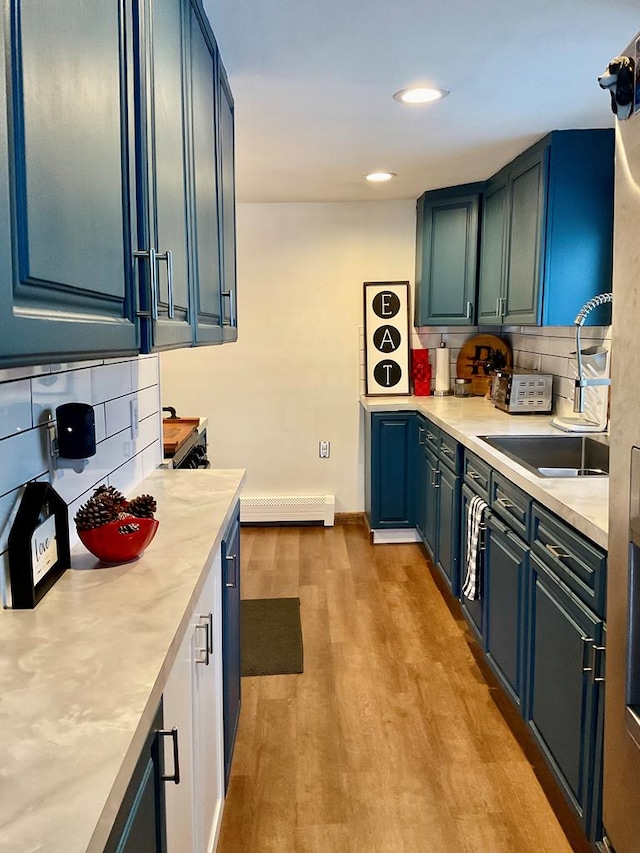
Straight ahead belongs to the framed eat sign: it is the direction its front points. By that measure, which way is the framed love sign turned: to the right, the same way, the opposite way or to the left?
to the left

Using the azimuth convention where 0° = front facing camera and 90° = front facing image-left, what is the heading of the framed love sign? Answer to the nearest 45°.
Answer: approximately 315°

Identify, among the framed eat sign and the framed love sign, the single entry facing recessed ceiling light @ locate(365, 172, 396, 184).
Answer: the framed eat sign

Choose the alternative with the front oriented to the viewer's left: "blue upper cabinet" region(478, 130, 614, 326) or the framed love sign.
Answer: the blue upper cabinet

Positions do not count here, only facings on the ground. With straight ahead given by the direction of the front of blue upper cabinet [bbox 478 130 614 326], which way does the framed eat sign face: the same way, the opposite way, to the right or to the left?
to the left

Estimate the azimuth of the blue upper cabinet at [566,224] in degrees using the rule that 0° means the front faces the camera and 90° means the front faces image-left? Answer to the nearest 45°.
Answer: approximately 90°

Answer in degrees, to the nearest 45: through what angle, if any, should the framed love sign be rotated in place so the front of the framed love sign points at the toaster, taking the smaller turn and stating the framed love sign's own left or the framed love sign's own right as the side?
approximately 90° to the framed love sign's own left

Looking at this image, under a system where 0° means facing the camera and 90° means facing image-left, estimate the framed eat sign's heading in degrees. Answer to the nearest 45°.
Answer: approximately 0°

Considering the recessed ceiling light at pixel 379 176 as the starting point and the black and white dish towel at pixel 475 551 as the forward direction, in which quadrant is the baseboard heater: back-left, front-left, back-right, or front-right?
back-right
